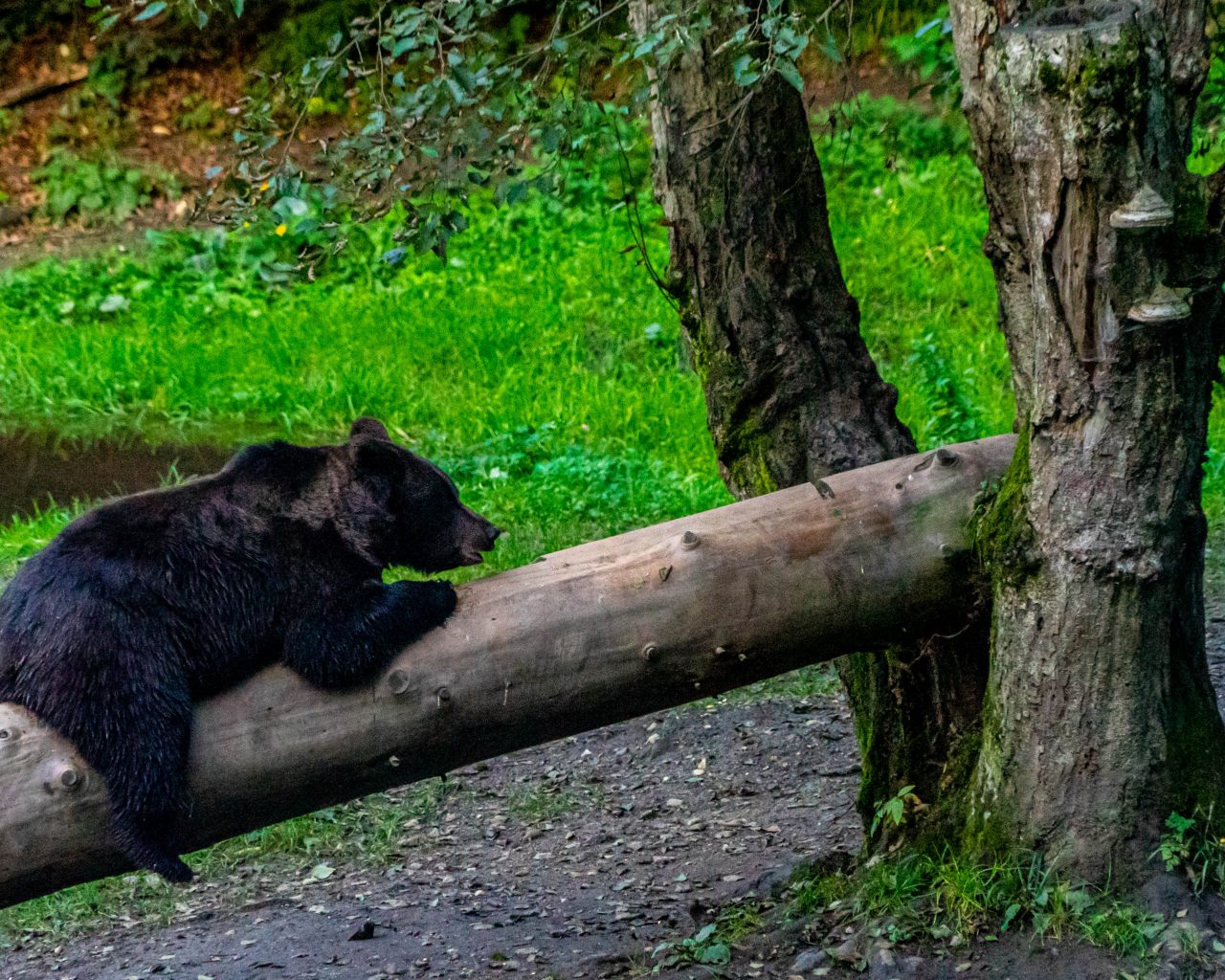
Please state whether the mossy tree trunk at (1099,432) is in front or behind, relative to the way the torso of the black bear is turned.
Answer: in front

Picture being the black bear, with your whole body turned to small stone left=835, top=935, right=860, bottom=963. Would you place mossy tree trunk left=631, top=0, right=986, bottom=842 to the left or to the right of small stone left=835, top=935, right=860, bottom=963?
left

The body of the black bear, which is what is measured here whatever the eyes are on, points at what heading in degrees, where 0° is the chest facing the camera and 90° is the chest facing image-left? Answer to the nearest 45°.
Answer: approximately 270°

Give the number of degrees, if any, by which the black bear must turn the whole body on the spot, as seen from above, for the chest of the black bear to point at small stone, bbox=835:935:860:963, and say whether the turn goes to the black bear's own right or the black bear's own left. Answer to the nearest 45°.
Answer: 0° — it already faces it

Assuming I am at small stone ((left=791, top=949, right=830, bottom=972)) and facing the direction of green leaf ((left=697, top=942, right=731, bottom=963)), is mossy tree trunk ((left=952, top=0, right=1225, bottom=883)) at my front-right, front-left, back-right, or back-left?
back-right

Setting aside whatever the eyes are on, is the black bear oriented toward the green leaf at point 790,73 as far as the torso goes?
yes

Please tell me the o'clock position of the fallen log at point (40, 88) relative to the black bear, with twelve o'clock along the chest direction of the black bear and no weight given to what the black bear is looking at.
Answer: The fallen log is roughly at 9 o'clock from the black bear.
